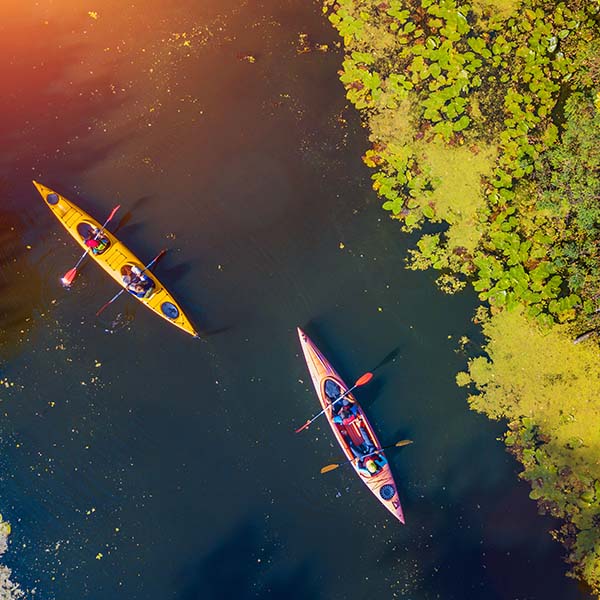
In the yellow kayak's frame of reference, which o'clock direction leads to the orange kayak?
The orange kayak is roughly at 5 o'clock from the yellow kayak.

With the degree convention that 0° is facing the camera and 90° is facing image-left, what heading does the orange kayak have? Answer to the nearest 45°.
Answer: approximately 135°

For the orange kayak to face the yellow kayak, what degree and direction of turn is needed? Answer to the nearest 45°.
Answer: approximately 45° to its left

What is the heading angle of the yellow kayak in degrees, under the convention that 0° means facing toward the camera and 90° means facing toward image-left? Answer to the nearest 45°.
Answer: approximately 135°
